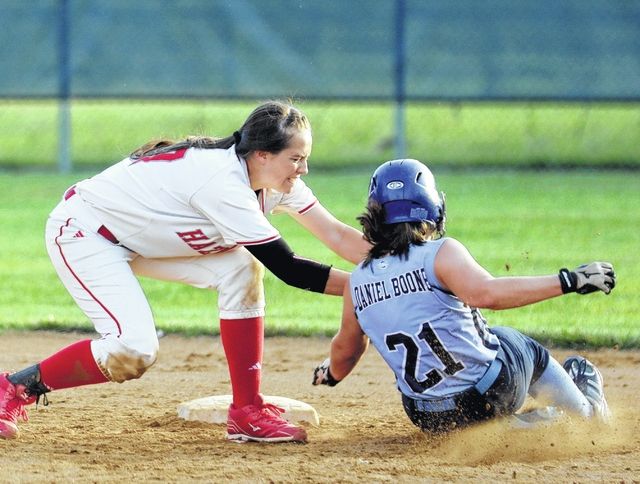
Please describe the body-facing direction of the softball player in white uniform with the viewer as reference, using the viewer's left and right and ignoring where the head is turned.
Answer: facing to the right of the viewer

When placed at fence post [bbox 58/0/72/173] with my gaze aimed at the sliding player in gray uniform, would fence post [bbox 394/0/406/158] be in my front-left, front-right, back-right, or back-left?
front-left

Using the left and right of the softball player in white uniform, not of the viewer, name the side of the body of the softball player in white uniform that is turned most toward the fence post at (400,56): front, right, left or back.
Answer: left

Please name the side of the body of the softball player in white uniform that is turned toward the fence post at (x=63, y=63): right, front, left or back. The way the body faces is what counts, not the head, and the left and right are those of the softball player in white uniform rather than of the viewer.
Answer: left

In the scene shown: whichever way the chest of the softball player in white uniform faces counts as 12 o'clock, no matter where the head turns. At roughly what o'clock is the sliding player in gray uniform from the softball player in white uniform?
The sliding player in gray uniform is roughly at 1 o'clock from the softball player in white uniform.
